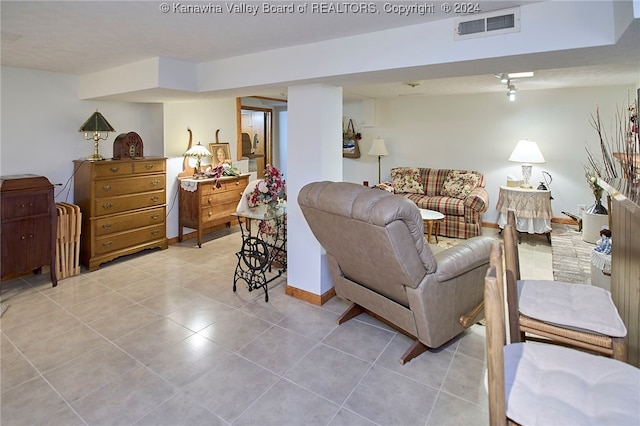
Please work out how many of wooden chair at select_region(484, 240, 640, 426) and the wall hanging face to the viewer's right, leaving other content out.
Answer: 1

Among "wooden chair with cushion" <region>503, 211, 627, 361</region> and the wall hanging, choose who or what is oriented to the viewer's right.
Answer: the wooden chair with cushion

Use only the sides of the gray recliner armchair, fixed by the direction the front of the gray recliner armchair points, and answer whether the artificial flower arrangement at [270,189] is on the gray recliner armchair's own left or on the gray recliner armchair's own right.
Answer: on the gray recliner armchair's own left

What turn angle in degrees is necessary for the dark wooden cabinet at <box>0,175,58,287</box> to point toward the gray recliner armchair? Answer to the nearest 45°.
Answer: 0° — it already faces it

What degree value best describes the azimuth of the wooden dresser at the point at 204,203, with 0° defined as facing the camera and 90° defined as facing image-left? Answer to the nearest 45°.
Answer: approximately 315°

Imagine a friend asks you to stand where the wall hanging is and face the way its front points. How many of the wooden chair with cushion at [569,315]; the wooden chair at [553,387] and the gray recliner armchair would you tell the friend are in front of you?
3

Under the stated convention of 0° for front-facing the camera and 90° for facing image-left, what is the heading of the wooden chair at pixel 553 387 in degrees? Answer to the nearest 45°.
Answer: approximately 270°

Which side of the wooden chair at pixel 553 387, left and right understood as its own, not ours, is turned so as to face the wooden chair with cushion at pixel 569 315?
left

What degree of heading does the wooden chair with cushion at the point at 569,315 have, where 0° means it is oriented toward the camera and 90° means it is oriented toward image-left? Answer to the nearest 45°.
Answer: approximately 270°
